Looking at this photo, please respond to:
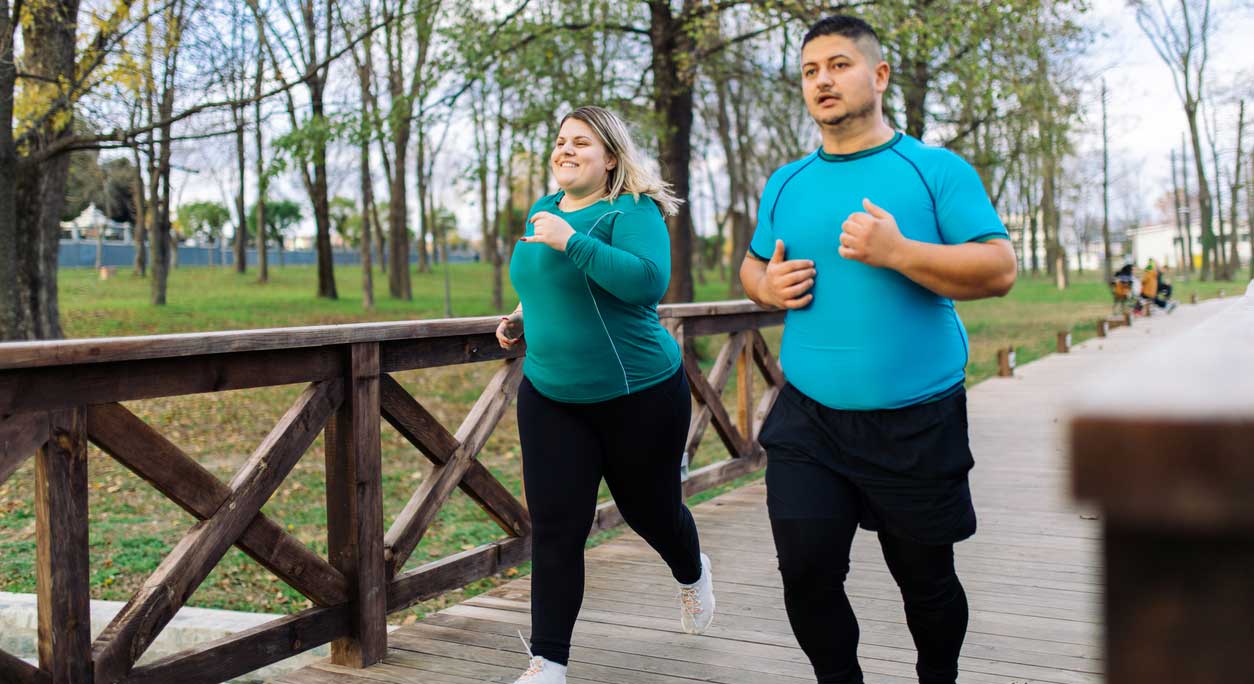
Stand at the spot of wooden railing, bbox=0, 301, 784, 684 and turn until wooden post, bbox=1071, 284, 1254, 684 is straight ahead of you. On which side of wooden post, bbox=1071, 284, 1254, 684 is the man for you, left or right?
left

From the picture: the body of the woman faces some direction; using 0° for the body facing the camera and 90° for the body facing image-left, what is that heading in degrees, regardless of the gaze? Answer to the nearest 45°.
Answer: approximately 45°

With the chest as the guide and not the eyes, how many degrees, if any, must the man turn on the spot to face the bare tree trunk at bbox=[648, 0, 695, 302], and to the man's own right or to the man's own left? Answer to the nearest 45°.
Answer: approximately 135° to the man's own right

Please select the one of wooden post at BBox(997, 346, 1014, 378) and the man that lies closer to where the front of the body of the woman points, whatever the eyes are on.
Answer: the man

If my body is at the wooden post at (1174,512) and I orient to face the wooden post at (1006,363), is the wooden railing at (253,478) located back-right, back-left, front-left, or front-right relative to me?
front-left

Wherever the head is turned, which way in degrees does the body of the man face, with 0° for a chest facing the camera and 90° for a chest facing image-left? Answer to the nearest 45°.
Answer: approximately 45°

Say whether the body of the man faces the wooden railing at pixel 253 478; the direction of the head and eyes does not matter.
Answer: no

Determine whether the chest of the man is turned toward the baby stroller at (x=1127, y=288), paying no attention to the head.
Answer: no

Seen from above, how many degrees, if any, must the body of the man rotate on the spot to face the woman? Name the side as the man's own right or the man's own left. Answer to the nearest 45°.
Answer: approximately 90° to the man's own right

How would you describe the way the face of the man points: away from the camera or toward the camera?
toward the camera

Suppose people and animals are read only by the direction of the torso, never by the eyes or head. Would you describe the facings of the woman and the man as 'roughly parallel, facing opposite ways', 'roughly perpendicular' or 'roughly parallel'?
roughly parallel

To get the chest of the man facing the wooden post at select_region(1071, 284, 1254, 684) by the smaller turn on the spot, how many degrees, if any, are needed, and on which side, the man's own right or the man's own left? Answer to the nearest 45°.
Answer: approximately 45° to the man's own left

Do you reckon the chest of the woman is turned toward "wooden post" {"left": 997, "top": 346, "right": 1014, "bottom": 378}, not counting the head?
no

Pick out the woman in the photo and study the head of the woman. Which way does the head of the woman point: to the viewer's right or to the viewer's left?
to the viewer's left
